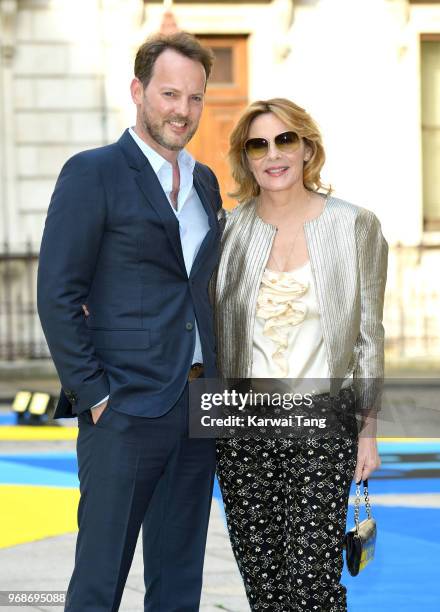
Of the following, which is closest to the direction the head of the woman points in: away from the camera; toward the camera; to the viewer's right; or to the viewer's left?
toward the camera

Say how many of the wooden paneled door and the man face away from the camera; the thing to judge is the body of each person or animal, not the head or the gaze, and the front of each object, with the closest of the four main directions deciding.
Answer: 0

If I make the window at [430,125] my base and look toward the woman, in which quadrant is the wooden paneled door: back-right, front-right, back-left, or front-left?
front-right

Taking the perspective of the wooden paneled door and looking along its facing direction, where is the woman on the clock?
The woman is roughly at 12 o'clock from the wooden paneled door.

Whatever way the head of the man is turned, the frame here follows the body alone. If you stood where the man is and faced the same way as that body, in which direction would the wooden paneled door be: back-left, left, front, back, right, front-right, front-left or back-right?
back-left

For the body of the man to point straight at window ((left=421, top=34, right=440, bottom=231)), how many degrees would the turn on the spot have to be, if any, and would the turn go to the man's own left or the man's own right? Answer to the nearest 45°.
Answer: approximately 135° to the man's own left

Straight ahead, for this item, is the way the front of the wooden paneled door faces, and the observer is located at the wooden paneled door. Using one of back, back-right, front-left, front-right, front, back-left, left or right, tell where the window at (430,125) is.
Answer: left

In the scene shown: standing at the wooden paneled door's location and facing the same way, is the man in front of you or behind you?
in front

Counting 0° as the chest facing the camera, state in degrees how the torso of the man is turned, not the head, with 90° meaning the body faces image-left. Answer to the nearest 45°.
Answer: approximately 315°

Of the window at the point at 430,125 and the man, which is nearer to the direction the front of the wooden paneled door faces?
the man

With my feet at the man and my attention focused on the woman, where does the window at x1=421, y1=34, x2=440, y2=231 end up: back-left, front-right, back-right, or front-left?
front-left

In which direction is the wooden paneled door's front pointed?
toward the camera
